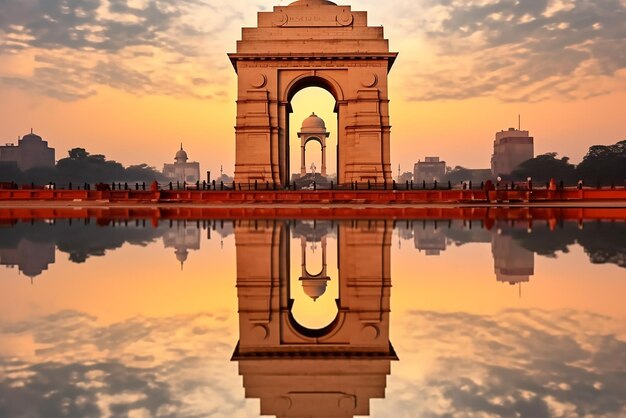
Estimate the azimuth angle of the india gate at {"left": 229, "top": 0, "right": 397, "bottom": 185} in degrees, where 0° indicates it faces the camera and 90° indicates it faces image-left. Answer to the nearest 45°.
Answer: approximately 0°
